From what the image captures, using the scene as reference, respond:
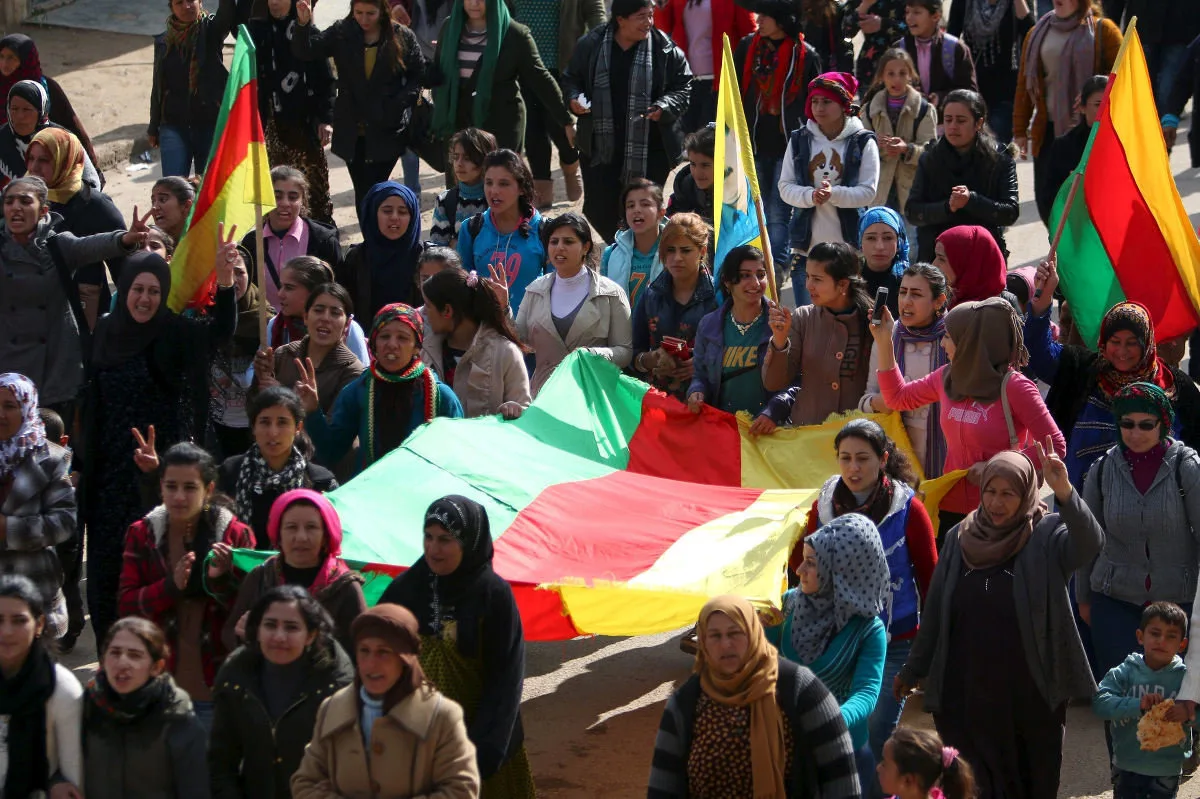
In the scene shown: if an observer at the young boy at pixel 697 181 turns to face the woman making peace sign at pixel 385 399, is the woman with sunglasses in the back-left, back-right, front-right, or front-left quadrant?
front-left

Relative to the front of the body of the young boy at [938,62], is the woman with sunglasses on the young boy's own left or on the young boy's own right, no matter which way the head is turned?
on the young boy's own left

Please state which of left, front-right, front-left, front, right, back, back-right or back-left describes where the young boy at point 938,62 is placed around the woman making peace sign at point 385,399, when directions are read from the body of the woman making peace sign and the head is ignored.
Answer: back-left

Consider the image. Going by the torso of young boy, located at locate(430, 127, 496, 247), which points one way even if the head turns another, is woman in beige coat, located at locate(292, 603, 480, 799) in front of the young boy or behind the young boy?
in front

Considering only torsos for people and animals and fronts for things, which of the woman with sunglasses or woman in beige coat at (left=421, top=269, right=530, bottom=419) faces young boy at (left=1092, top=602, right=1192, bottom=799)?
the woman with sunglasses

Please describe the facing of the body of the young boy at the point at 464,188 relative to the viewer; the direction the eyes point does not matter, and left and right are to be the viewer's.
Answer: facing the viewer and to the left of the viewer

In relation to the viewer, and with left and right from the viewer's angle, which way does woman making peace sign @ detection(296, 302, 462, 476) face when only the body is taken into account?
facing the viewer

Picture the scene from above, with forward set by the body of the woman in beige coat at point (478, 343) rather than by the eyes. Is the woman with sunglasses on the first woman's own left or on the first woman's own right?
on the first woman's own left

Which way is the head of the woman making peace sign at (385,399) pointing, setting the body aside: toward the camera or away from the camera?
toward the camera

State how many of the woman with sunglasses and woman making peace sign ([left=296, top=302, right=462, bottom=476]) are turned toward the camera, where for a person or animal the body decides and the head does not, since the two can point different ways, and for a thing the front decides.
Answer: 2

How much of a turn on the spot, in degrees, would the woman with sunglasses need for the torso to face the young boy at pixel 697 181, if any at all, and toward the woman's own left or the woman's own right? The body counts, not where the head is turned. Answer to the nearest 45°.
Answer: approximately 135° to the woman's own right

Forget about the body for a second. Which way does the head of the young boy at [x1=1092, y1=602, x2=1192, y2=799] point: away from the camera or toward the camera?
toward the camera

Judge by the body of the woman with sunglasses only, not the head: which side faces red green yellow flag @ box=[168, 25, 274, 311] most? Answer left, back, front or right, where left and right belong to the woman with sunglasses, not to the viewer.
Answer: right

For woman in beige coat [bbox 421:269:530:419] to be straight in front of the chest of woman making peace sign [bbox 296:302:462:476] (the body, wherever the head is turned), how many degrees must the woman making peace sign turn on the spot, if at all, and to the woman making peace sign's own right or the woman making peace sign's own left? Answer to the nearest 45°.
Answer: approximately 135° to the woman making peace sign's own left
